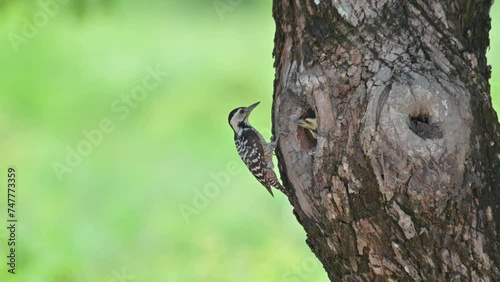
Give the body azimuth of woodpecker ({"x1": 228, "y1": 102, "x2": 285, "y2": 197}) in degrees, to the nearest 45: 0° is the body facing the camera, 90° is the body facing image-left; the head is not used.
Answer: approximately 270°

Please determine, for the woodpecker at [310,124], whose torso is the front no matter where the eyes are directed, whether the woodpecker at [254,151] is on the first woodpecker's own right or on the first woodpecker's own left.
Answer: on the first woodpecker's own right

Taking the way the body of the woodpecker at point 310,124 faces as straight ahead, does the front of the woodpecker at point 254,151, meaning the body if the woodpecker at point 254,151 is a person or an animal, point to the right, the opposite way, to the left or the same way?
the opposite way

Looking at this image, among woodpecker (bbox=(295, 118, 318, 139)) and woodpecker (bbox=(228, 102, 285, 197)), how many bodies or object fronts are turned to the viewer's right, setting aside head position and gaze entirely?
1

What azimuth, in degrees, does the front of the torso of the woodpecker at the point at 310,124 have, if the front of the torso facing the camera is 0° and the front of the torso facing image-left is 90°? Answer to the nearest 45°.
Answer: approximately 90°

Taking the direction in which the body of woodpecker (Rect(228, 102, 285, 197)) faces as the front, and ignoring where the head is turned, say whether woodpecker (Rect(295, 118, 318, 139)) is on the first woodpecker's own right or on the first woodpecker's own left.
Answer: on the first woodpecker's own right
